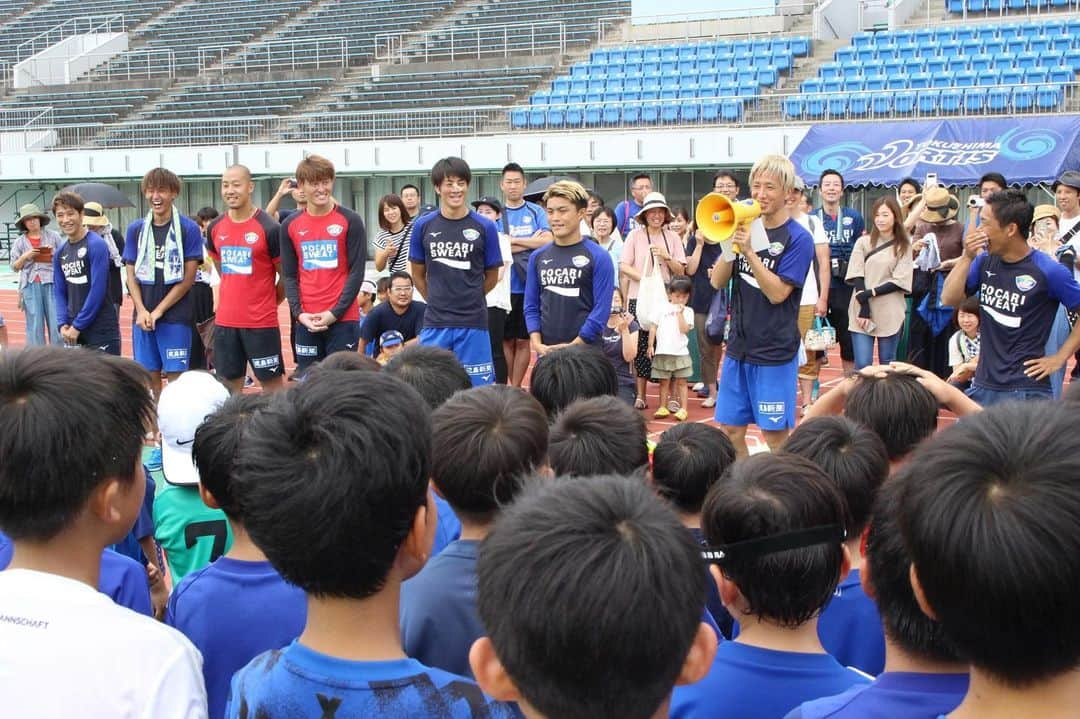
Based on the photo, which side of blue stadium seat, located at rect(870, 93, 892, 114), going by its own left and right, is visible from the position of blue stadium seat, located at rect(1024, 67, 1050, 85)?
left

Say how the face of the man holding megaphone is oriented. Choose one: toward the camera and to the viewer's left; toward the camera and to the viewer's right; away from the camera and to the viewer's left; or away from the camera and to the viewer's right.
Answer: toward the camera and to the viewer's left

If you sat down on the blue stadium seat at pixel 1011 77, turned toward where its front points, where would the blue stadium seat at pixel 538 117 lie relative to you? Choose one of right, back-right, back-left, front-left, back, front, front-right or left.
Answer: right

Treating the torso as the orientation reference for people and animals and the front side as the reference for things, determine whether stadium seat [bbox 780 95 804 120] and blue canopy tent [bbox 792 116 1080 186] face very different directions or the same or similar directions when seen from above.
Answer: same or similar directions

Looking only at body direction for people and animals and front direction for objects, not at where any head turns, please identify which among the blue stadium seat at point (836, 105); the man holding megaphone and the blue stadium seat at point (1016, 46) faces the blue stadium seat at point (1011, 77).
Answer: the blue stadium seat at point (1016, 46)

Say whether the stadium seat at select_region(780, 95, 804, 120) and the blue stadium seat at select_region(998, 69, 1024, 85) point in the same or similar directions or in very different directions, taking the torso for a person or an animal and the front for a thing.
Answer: same or similar directions

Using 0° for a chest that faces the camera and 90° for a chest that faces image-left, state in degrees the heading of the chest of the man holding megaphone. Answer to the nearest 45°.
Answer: approximately 45°

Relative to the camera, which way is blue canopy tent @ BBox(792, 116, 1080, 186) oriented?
toward the camera

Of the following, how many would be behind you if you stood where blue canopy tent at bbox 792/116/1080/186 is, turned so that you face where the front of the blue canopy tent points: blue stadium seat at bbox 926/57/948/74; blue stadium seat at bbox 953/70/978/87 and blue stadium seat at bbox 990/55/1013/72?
3

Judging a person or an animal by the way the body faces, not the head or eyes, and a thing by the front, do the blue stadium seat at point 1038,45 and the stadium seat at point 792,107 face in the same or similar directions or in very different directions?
same or similar directions

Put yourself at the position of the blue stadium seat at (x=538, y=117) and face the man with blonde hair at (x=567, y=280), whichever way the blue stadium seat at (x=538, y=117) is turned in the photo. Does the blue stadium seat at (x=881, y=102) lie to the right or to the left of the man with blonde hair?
left

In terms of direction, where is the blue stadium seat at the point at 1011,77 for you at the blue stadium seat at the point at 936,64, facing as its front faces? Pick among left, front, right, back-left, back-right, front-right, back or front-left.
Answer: front-left

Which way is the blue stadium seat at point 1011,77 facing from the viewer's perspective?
toward the camera

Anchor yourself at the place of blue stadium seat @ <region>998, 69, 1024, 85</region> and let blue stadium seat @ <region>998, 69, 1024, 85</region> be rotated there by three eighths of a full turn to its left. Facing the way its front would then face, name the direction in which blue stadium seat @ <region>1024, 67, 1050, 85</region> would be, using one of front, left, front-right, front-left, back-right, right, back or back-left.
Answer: right

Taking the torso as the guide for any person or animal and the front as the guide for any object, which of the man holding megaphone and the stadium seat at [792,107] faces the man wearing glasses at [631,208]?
the stadium seat

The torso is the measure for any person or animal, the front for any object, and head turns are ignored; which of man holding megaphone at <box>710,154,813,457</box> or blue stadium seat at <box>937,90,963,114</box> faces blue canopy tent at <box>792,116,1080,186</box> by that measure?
the blue stadium seat
